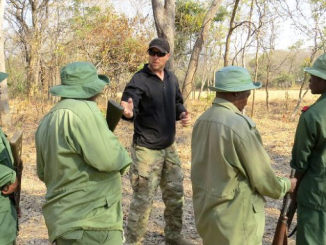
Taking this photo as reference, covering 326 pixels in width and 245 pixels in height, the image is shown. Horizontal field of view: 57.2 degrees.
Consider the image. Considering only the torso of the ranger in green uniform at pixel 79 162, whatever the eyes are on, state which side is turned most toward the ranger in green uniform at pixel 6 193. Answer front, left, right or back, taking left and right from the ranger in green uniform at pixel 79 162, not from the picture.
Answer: left

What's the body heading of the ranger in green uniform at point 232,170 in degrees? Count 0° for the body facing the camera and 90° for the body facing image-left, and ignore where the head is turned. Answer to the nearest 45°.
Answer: approximately 225°

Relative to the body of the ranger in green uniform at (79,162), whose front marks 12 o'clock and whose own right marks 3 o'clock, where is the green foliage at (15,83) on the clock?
The green foliage is roughly at 10 o'clock from the ranger in green uniform.

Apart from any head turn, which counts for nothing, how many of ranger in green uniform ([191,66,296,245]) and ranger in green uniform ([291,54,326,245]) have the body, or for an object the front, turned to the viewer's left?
1

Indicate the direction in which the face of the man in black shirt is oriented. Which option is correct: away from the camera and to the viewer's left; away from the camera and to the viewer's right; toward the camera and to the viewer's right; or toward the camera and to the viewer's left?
toward the camera and to the viewer's left

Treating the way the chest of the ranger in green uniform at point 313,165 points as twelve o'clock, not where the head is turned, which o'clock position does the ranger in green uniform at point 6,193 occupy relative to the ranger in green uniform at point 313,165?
the ranger in green uniform at point 6,193 is roughly at 11 o'clock from the ranger in green uniform at point 313,165.

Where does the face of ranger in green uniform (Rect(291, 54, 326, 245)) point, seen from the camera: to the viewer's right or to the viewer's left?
to the viewer's left

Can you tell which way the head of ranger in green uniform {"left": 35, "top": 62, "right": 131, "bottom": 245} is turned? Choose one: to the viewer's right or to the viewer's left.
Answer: to the viewer's right

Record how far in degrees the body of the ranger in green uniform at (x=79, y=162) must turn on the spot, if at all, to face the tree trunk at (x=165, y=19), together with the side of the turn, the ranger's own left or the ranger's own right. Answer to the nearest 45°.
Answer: approximately 45° to the ranger's own left

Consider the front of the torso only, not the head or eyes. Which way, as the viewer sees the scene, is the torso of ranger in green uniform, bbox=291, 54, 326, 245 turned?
to the viewer's left

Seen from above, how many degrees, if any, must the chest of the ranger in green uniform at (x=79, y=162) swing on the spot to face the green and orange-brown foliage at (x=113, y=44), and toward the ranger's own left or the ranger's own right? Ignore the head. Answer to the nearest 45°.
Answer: approximately 45° to the ranger's own left
